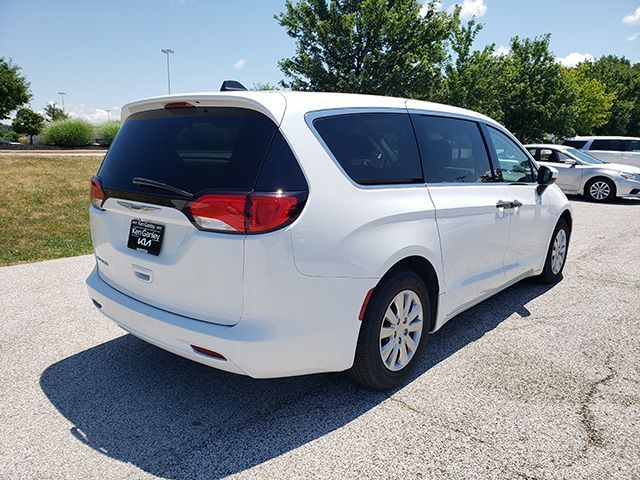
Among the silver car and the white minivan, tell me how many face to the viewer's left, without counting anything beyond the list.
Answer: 0

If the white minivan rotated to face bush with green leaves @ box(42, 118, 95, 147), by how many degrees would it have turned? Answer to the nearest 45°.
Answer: approximately 90° to its left

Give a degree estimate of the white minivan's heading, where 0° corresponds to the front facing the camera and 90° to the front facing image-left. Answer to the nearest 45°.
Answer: approximately 225°

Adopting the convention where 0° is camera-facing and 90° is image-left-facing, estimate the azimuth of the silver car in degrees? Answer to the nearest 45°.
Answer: approximately 315°

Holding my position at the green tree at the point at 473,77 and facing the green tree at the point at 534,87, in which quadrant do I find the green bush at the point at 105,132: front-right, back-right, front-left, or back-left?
back-left

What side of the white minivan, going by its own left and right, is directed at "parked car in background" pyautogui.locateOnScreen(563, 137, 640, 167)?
front

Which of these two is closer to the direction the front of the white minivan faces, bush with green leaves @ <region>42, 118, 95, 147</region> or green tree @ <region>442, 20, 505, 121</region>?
the green tree

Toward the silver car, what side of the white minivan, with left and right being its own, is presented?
front
